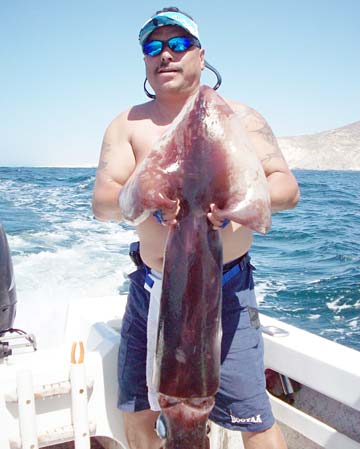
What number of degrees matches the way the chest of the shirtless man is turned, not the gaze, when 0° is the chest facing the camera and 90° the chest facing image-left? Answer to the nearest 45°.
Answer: approximately 0°
